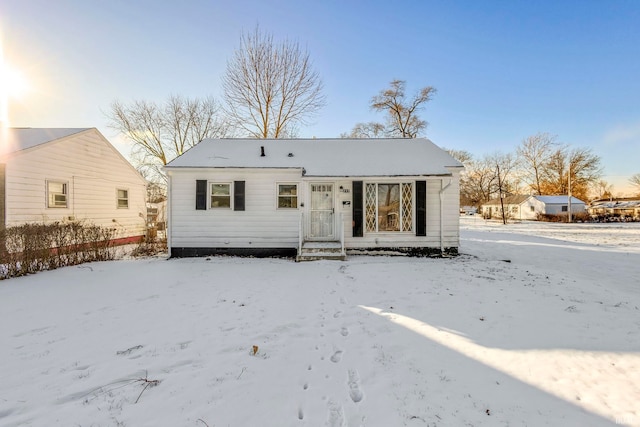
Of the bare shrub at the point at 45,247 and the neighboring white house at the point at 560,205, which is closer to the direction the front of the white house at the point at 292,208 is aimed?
the bare shrub

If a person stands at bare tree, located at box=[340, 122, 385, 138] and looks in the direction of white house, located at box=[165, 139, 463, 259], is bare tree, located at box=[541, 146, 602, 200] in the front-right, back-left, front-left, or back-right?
back-left

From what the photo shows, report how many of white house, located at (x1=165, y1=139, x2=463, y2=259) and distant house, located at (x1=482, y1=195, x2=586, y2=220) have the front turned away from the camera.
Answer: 0

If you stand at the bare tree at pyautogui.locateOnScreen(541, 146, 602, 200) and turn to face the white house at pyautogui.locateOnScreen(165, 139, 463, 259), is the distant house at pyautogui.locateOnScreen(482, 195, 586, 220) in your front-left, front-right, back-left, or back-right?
front-right

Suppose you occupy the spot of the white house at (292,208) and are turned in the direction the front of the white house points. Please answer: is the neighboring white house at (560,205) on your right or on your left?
on your left

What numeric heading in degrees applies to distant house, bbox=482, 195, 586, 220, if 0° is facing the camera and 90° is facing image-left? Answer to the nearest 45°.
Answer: approximately 45°

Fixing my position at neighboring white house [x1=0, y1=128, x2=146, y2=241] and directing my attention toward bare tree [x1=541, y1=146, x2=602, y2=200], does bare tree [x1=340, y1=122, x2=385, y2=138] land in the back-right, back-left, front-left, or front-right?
front-left

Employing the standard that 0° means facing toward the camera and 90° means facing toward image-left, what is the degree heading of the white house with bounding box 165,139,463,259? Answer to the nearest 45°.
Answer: approximately 0°

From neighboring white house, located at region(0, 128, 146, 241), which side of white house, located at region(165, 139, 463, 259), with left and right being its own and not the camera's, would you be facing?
right

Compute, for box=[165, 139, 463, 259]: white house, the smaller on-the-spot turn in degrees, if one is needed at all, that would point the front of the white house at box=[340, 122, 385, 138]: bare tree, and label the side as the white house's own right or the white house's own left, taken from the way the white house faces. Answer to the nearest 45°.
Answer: approximately 180°

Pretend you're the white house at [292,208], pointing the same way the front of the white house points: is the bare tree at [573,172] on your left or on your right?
on your left

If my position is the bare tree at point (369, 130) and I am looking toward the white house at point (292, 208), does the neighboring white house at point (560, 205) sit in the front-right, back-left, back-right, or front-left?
back-left
